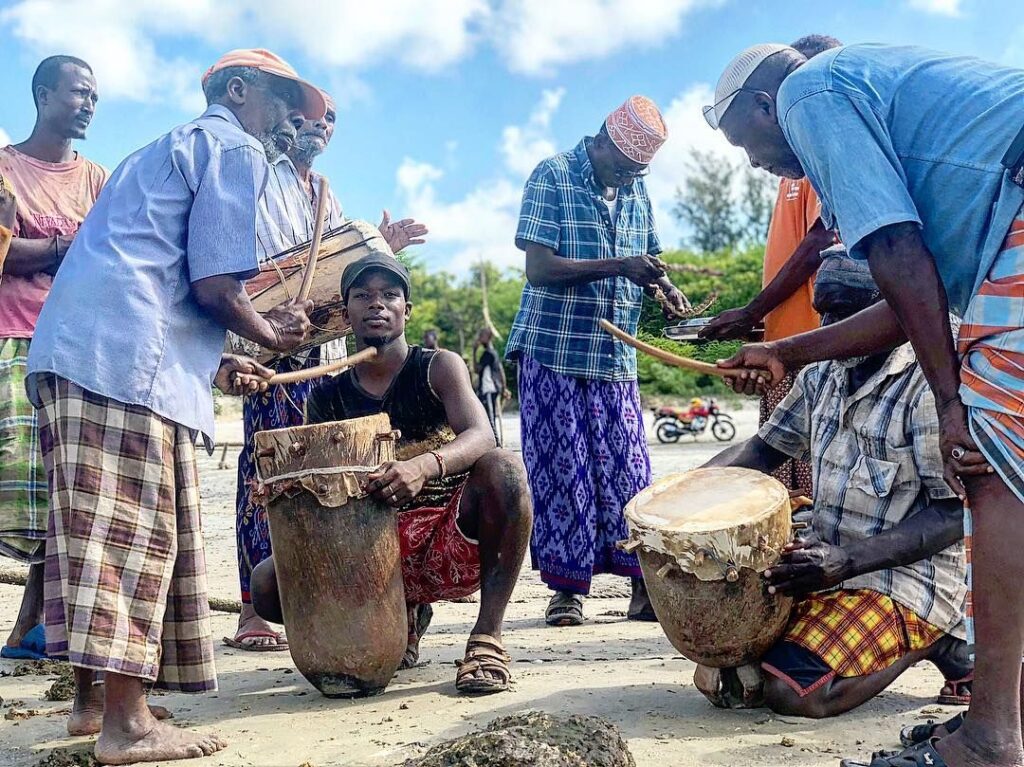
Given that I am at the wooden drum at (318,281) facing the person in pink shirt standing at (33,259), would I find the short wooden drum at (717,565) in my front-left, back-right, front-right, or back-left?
back-left

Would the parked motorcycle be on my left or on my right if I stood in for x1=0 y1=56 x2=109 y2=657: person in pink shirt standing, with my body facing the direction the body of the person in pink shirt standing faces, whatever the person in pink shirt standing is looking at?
on my left

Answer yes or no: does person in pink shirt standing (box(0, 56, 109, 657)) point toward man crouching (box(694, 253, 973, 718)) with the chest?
yes

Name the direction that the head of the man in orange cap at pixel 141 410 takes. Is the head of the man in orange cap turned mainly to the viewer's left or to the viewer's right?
to the viewer's right

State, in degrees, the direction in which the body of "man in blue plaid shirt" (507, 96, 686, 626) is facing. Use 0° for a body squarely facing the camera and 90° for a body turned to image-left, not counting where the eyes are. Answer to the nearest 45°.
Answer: approximately 315°

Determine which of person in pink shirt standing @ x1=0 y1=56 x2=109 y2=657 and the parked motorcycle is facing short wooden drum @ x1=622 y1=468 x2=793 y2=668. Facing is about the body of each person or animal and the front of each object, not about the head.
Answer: the person in pink shirt standing

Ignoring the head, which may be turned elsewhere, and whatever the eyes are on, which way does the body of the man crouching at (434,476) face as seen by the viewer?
toward the camera

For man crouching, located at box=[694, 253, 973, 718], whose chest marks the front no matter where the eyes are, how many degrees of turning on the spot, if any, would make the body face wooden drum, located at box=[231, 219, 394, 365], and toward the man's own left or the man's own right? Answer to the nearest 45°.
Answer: approximately 45° to the man's own right

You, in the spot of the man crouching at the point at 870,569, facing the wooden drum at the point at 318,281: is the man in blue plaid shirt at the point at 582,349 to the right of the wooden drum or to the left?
right

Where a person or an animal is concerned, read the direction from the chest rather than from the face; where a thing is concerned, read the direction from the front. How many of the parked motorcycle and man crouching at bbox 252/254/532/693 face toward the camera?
1

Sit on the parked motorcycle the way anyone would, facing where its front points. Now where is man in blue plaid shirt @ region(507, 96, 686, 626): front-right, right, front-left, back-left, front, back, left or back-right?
right

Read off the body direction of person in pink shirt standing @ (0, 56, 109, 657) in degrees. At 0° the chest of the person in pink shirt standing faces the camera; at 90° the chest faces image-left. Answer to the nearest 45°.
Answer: approximately 315°

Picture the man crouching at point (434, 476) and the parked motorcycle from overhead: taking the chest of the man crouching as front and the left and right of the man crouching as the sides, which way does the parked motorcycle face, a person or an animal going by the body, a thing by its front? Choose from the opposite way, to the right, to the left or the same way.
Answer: to the left

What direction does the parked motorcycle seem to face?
to the viewer's right

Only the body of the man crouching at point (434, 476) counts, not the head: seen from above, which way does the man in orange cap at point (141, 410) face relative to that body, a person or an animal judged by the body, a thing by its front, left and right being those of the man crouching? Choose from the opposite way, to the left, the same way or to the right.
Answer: to the left

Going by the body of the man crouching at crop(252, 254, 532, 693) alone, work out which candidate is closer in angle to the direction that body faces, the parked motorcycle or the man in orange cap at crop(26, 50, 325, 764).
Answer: the man in orange cap
